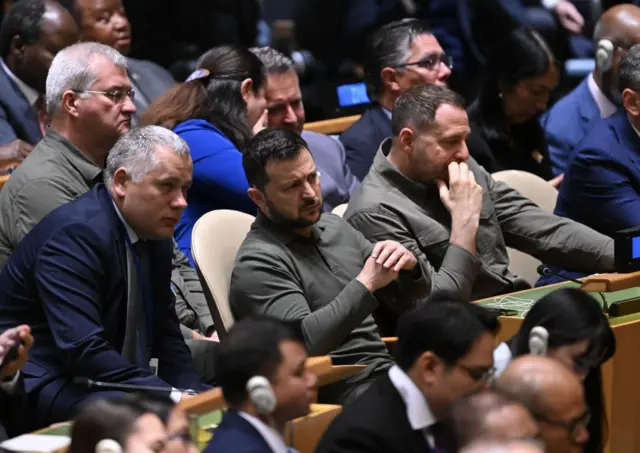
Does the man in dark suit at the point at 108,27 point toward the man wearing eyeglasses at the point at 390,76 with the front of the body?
no

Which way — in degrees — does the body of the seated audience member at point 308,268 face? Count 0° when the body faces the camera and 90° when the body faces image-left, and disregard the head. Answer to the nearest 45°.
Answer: approximately 315°

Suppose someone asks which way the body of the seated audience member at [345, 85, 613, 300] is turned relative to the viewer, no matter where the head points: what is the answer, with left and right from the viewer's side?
facing the viewer and to the right of the viewer
